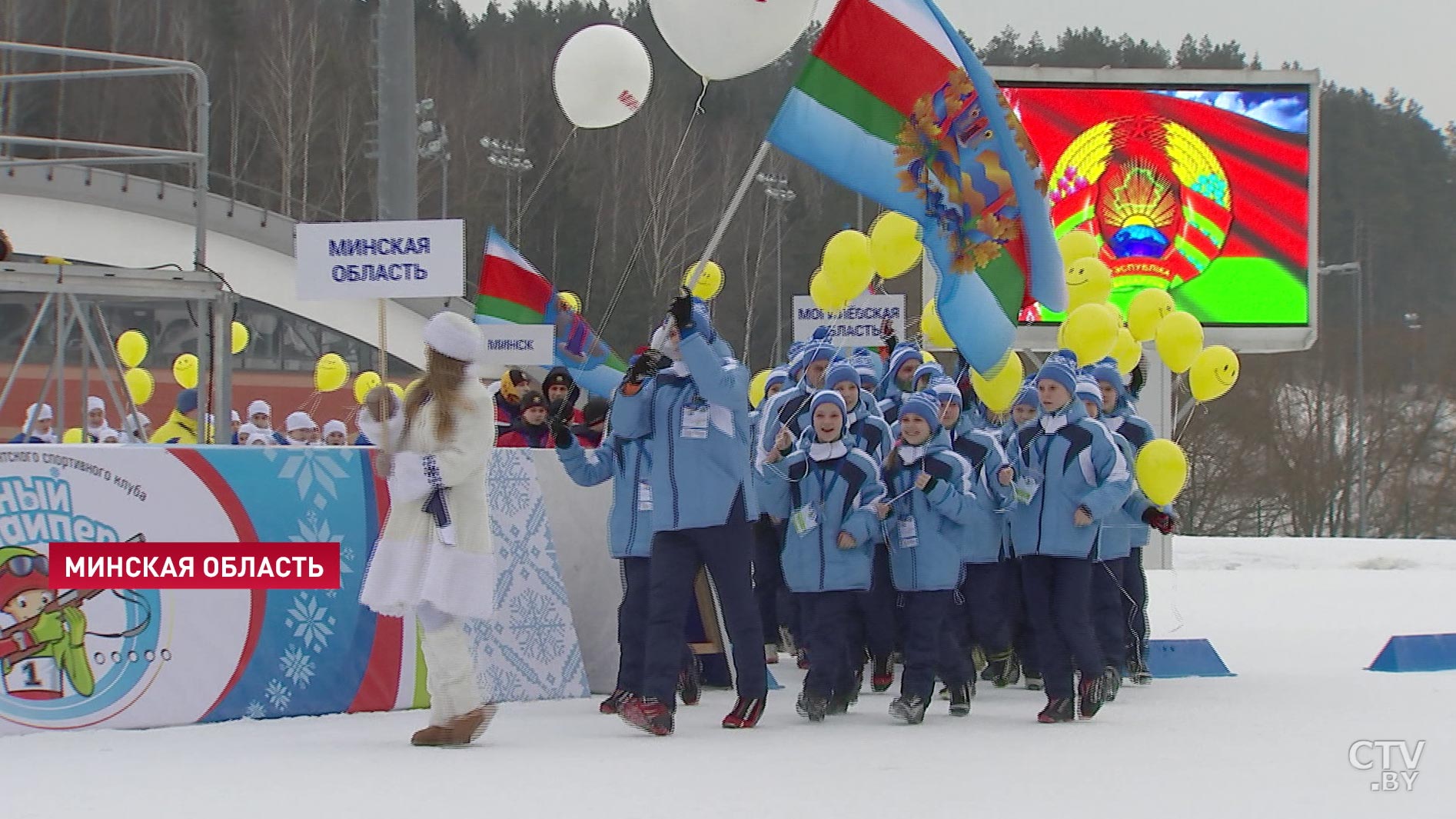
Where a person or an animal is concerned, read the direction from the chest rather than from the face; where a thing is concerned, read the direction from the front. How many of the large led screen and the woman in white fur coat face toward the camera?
1

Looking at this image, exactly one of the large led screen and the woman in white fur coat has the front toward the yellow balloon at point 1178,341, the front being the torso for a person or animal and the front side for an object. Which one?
the large led screen

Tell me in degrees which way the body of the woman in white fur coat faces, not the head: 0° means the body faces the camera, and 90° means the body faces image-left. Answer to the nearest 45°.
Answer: approximately 90°

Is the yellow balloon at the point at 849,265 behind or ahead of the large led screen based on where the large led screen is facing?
ahead

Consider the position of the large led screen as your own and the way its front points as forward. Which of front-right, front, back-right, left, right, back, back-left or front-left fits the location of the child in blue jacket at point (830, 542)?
front

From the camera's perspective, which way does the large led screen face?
toward the camera

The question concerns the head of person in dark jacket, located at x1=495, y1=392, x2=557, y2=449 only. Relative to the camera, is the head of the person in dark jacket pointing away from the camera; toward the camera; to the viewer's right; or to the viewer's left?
toward the camera

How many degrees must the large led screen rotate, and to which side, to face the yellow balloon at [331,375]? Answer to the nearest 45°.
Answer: approximately 45° to its right

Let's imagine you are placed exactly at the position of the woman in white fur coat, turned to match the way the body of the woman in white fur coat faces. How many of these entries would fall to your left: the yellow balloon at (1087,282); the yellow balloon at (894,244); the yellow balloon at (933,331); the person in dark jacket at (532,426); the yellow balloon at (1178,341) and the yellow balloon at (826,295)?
0

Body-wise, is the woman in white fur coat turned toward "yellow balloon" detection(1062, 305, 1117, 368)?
no

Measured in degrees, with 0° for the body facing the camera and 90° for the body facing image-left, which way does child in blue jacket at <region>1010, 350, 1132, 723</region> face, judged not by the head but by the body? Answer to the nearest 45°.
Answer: approximately 45°

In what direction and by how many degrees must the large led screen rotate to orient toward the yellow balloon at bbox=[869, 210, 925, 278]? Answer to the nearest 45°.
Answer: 0° — it already faces it

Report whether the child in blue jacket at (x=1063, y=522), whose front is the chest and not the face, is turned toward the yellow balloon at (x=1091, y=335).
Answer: no

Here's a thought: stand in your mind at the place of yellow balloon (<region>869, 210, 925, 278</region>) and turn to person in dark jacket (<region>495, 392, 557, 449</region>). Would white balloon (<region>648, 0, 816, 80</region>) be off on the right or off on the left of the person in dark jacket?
left

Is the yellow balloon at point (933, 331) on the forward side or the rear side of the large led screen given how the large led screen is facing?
on the forward side

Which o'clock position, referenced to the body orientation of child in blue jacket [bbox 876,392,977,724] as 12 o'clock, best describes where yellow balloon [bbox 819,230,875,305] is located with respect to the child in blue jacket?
The yellow balloon is roughly at 4 o'clock from the child in blue jacket.
